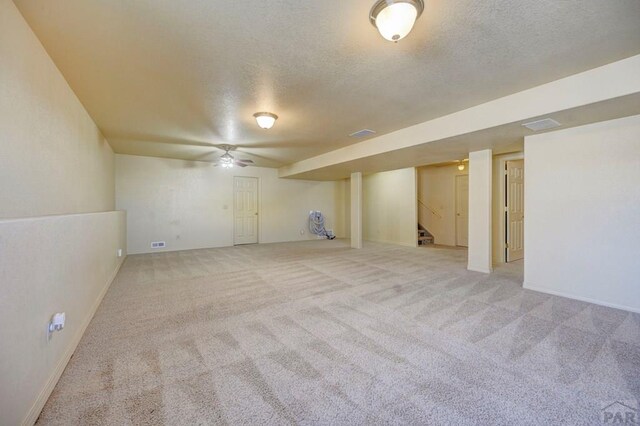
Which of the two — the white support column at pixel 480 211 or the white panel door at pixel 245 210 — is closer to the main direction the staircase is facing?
the white support column

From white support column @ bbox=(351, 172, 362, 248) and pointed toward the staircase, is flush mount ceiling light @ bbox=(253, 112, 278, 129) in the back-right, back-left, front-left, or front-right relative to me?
back-right

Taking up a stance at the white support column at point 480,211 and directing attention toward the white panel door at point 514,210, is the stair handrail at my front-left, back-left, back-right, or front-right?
front-left

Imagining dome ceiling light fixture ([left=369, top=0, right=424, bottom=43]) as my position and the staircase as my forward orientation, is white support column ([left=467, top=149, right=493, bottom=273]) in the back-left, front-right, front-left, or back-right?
front-right

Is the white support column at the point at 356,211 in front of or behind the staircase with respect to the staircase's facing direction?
behind

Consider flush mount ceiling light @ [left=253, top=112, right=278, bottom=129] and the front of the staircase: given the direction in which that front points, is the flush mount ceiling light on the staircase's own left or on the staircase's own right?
on the staircase's own right

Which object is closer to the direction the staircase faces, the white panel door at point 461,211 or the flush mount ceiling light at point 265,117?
the white panel door

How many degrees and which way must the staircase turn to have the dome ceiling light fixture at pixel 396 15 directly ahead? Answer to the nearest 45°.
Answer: approximately 90° to its right

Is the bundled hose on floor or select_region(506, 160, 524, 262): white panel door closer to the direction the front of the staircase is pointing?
the white panel door

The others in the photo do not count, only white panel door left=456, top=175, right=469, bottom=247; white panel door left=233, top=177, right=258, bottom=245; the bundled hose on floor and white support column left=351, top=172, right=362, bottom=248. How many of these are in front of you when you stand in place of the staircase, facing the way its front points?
1

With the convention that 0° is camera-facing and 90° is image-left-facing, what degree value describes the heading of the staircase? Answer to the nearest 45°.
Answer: approximately 270°

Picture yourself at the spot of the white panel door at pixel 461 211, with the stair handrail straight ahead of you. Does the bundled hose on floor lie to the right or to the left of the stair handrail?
left
